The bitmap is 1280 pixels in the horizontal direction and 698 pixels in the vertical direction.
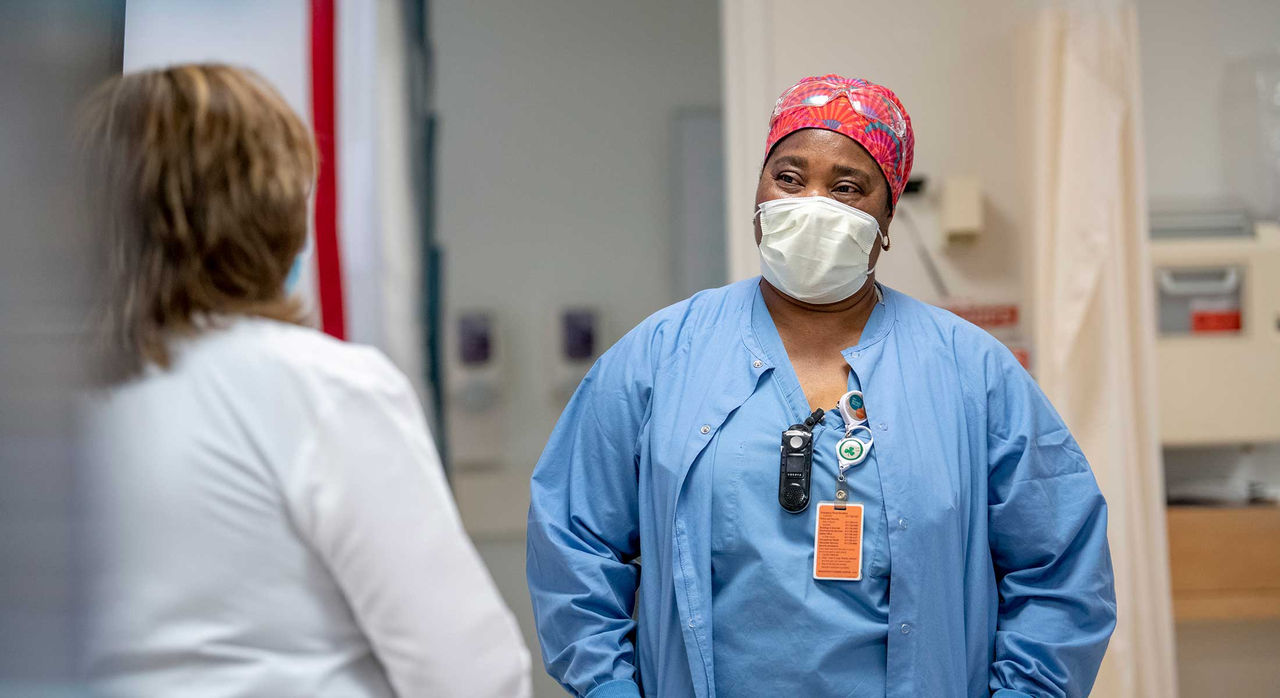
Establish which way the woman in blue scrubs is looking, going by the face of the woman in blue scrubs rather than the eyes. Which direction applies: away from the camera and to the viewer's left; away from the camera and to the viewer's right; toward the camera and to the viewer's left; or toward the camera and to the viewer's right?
toward the camera and to the viewer's left

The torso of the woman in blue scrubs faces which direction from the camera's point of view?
toward the camera

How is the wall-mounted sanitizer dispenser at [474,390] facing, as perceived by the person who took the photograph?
facing the viewer

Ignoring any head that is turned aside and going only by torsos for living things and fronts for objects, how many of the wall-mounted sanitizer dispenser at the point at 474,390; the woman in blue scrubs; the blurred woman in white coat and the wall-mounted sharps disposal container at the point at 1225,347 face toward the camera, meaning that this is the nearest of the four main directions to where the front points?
3

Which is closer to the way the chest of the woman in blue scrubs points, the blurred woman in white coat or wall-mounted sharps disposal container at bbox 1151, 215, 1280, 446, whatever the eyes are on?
the blurred woman in white coat

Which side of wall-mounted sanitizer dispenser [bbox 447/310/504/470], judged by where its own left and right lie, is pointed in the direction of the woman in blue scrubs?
front

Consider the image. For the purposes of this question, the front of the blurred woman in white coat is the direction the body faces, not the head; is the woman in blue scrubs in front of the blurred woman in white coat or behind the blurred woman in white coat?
in front

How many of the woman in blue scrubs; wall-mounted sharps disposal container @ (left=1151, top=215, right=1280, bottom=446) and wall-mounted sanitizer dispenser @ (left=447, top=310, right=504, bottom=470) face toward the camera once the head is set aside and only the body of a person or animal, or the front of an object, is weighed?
3

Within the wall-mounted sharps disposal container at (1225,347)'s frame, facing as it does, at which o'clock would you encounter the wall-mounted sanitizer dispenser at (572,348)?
the wall-mounted sanitizer dispenser at (572,348) is roughly at 3 o'clock from the wall-mounted sharps disposal container at (1225,347).

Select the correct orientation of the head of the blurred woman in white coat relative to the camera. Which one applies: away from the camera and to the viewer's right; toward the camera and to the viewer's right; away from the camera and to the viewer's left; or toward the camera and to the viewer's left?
away from the camera and to the viewer's right

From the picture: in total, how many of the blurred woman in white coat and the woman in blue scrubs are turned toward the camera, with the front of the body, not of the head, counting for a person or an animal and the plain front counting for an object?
1

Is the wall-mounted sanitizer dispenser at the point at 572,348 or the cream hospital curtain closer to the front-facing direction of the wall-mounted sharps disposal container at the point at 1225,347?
the cream hospital curtain

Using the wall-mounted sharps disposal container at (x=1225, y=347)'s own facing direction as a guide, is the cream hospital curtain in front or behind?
in front
